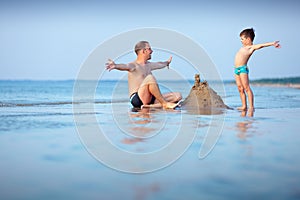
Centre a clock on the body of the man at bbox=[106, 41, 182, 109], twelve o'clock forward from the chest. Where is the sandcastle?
The sandcastle is roughly at 10 o'clock from the man.

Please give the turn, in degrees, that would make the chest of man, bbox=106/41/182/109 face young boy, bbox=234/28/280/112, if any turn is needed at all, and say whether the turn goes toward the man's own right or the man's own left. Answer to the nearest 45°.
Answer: approximately 45° to the man's own left

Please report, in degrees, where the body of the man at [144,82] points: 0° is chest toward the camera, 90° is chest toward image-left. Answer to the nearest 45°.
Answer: approximately 315°
